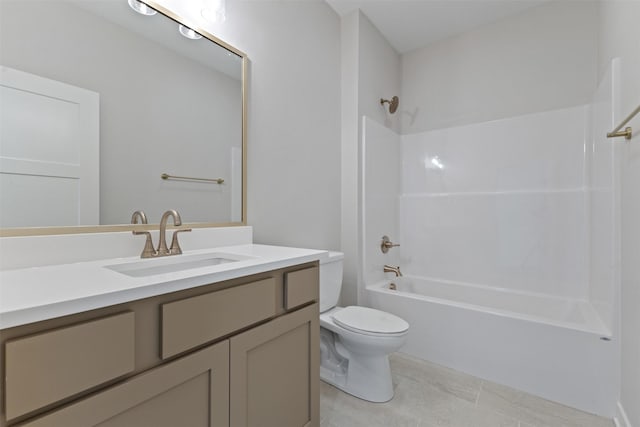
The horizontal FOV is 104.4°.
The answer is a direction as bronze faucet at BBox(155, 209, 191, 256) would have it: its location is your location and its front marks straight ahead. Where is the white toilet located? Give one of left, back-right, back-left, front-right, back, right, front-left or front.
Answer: front-left

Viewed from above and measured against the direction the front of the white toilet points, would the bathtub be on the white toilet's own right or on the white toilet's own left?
on the white toilet's own left

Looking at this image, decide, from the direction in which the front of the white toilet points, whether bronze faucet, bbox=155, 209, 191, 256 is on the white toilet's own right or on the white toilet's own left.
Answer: on the white toilet's own right

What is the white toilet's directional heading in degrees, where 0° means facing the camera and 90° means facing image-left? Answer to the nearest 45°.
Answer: approximately 315°

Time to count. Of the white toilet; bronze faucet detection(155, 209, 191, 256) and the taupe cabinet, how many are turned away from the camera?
0

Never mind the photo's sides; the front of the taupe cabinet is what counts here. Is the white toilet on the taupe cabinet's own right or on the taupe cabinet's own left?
on the taupe cabinet's own left

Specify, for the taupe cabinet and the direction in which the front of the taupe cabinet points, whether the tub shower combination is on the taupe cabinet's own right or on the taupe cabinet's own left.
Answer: on the taupe cabinet's own left

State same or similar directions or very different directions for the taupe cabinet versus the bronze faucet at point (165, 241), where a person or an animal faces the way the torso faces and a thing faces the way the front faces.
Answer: same or similar directions

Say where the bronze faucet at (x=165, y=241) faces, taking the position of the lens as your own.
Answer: facing the viewer and to the right of the viewer
